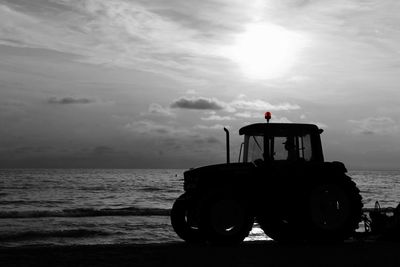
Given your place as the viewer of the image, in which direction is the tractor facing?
facing the viewer and to the left of the viewer
